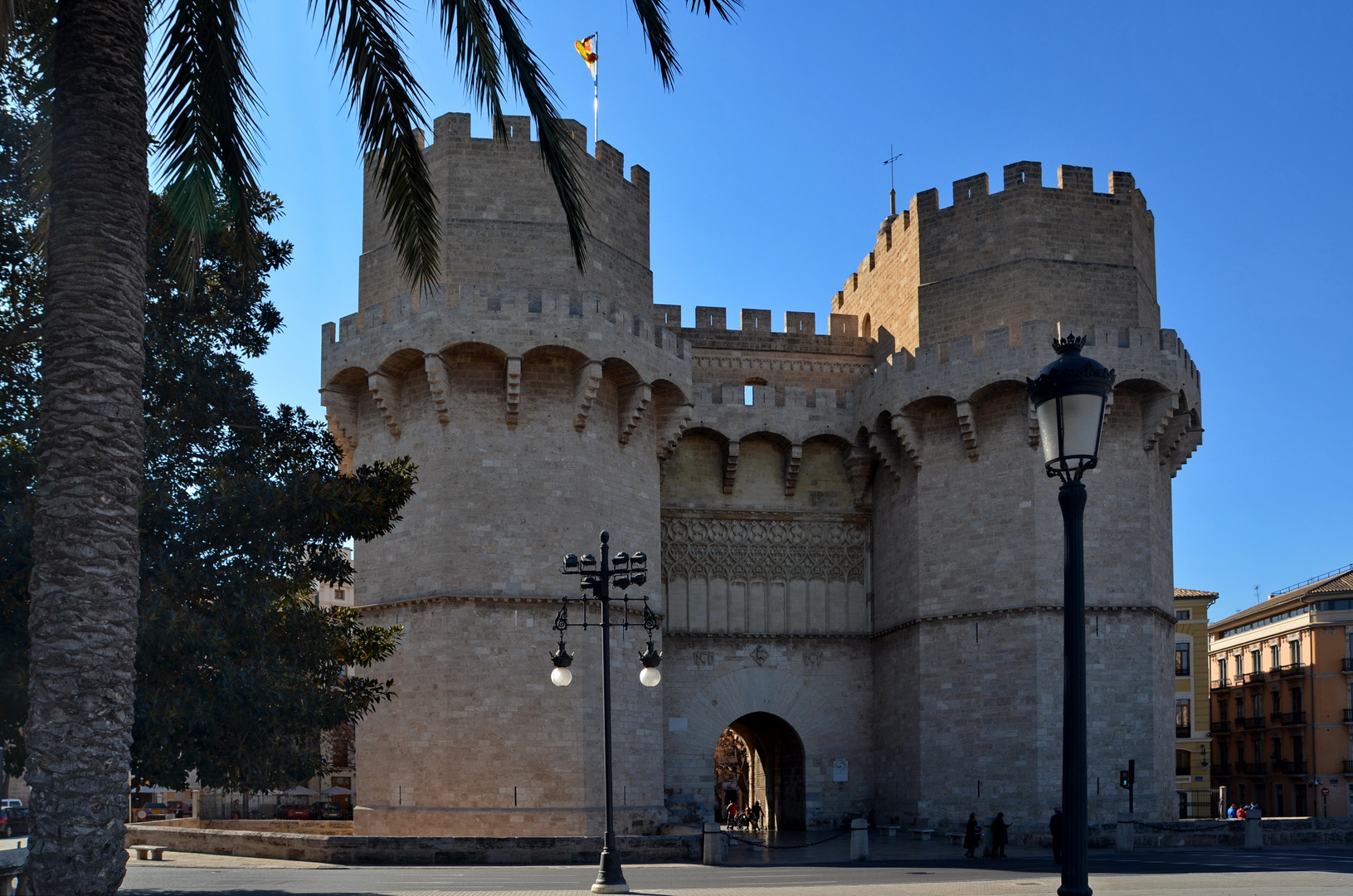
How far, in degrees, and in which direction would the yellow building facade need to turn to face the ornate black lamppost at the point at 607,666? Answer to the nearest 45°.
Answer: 0° — it already faces it

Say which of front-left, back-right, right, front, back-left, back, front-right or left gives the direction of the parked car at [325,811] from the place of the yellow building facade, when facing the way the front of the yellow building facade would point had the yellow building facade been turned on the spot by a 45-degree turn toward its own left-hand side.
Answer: right

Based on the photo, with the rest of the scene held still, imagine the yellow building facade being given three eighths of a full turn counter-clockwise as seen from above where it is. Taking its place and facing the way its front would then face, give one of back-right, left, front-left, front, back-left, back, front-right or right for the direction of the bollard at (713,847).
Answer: back-right

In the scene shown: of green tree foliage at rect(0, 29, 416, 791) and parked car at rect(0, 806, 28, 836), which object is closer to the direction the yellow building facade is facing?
the green tree foliage

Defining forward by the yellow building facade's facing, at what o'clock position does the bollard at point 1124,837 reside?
The bollard is roughly at 12 o'clock from the yellow building facade.

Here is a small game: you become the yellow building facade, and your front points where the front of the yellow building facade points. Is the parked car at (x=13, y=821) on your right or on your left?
on your right

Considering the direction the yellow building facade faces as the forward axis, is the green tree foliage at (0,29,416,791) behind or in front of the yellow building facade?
in front

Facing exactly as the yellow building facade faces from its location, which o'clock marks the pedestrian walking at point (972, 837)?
The pedestrian walking is roughly at 12 o'clock from the yellow building facade.

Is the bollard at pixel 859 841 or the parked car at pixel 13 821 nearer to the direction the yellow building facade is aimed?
the bollard

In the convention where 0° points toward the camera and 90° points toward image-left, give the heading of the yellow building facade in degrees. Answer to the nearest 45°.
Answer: approximately 0°

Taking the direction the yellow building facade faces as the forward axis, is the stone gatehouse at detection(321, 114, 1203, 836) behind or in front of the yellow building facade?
in front
